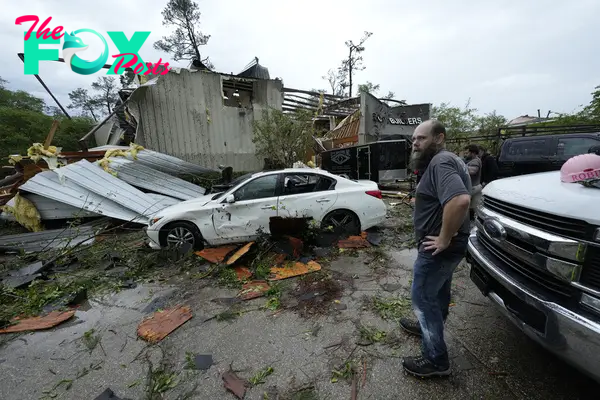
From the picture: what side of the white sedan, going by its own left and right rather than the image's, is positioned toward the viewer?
left

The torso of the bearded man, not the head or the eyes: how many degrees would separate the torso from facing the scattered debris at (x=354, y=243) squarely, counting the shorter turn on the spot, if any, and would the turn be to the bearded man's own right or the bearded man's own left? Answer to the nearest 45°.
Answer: approximately 45° to the bearded man's own right

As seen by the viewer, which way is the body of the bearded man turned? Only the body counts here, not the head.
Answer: to the viewer's left

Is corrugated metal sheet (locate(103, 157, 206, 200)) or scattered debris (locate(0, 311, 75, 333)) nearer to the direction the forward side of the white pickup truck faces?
the scattered debris

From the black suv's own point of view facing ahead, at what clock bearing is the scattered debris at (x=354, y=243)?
The scattered debris is roughly at 4 o'clock from the black suv.

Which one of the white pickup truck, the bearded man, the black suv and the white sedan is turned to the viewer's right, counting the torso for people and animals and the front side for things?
the black suv

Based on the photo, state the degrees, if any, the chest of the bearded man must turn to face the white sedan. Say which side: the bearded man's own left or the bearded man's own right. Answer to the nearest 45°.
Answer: approximately 45° to the bearded man's own right

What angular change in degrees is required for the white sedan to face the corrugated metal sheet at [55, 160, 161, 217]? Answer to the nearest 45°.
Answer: approximately 45° to its right

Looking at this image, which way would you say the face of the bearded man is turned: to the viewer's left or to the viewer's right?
to the viewer's left

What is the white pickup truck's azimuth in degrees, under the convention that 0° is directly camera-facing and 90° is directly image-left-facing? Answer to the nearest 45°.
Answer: approximately 45°

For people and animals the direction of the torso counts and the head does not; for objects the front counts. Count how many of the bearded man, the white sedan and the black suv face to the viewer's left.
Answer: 2

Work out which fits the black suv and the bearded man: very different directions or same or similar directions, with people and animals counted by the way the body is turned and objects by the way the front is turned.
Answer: very different directions

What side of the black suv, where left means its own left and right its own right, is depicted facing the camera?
right
